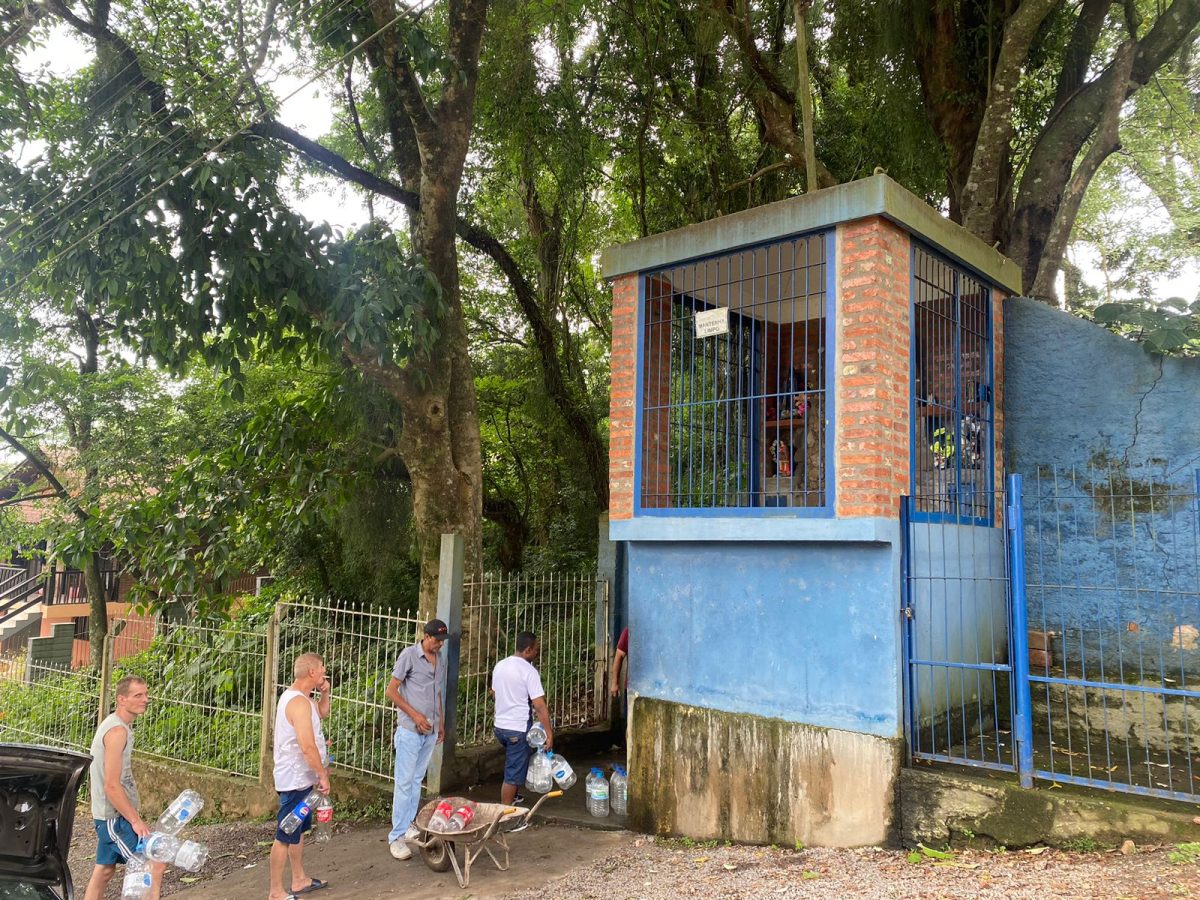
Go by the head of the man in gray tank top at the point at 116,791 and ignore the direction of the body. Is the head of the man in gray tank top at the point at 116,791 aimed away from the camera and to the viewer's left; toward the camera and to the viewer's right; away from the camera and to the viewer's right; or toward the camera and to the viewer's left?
toward the camera and to the viewer's right

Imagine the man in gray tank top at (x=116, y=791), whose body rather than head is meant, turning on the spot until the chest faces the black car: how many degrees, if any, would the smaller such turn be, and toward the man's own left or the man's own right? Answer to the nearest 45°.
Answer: approximately 90° to the man's own right

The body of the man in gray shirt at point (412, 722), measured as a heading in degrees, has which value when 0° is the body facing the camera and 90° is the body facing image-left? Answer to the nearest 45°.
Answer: approximately 315°

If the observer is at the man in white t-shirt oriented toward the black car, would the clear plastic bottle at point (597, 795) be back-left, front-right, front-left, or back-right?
back-left

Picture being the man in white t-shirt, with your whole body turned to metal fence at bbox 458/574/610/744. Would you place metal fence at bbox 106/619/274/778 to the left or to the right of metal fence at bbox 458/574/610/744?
left
